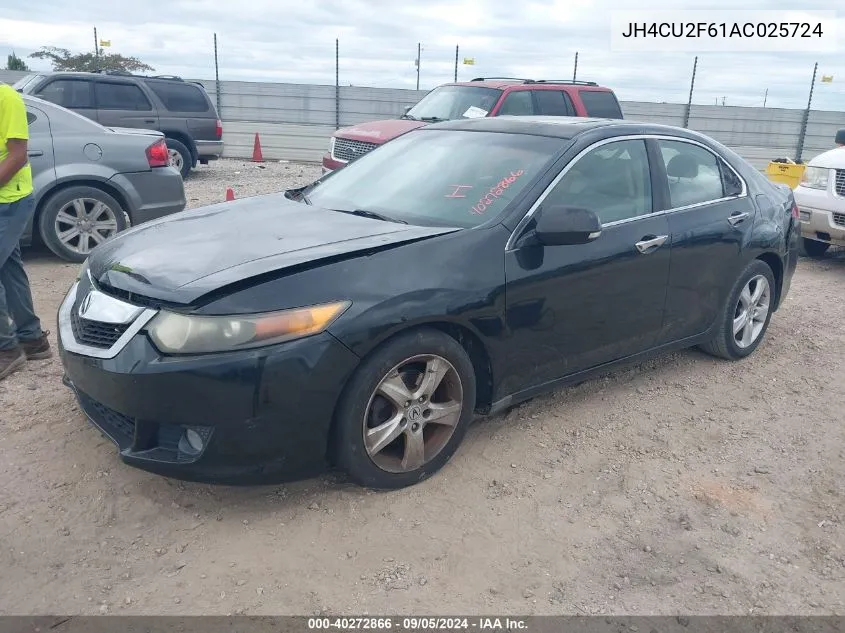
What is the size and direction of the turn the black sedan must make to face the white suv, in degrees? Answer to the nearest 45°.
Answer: approximately 180°

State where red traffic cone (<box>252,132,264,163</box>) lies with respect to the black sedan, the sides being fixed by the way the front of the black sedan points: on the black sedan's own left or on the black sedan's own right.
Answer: on the black sedan's own right

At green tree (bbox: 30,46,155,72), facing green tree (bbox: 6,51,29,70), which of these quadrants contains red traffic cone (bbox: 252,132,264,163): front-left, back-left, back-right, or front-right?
back-left

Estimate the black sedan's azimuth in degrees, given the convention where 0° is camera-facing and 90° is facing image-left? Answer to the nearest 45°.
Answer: approximately 45°

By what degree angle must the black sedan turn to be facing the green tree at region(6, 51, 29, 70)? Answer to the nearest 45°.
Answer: approximately 90° to its right

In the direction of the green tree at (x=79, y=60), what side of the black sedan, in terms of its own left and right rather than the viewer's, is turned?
right
